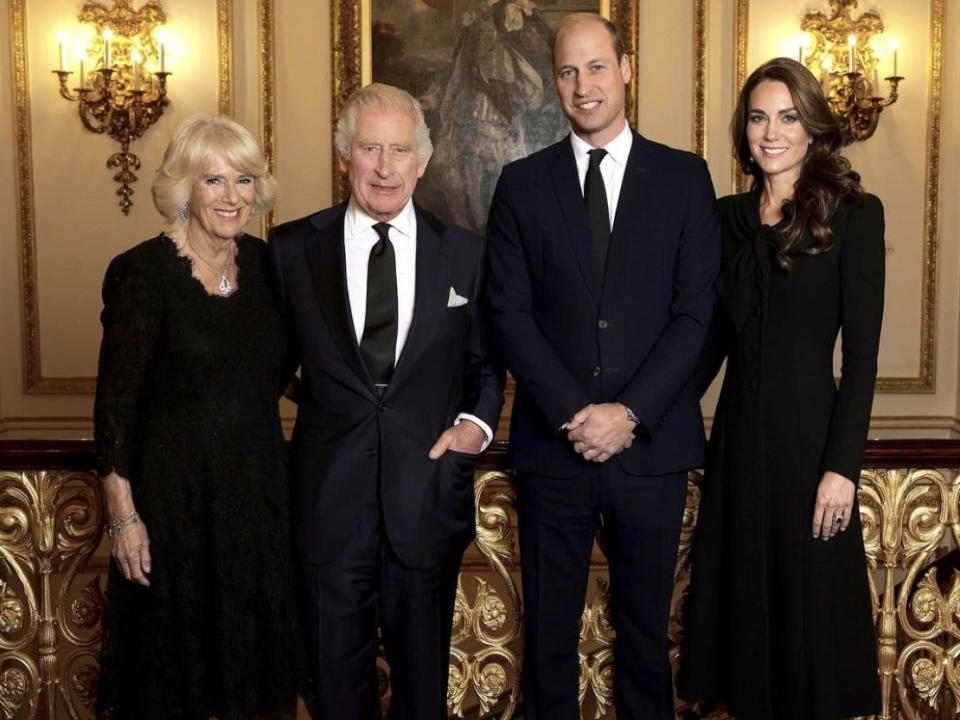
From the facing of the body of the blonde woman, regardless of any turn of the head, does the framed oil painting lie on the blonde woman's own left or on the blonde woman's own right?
on the blonde woman's own left

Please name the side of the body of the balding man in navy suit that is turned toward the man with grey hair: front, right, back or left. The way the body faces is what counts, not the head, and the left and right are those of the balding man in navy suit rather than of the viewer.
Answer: right

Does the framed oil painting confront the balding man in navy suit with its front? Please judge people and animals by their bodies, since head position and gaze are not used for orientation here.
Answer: yes

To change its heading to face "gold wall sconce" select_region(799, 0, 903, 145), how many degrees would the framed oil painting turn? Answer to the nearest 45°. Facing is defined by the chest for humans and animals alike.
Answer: approximately 90° to its left

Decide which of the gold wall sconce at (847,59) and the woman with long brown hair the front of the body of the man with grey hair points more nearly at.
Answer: the woman with long brown hair

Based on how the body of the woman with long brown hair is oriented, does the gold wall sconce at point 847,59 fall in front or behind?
behind

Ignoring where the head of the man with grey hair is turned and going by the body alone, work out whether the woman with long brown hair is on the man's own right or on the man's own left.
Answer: on the man's own left

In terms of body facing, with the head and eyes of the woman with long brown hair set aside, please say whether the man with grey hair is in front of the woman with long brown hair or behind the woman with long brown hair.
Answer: in front

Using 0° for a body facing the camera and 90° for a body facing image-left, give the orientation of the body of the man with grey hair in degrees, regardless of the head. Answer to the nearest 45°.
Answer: approximately 0°

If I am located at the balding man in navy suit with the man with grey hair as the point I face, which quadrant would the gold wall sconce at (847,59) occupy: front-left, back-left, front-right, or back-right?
back-right

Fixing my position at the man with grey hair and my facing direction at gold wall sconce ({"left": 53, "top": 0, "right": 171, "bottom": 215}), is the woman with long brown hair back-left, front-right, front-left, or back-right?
back-right

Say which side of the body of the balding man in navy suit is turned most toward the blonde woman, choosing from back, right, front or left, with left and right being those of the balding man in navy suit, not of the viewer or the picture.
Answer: right

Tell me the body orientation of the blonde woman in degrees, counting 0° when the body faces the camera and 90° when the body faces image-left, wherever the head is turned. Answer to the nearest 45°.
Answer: approximately 315°
